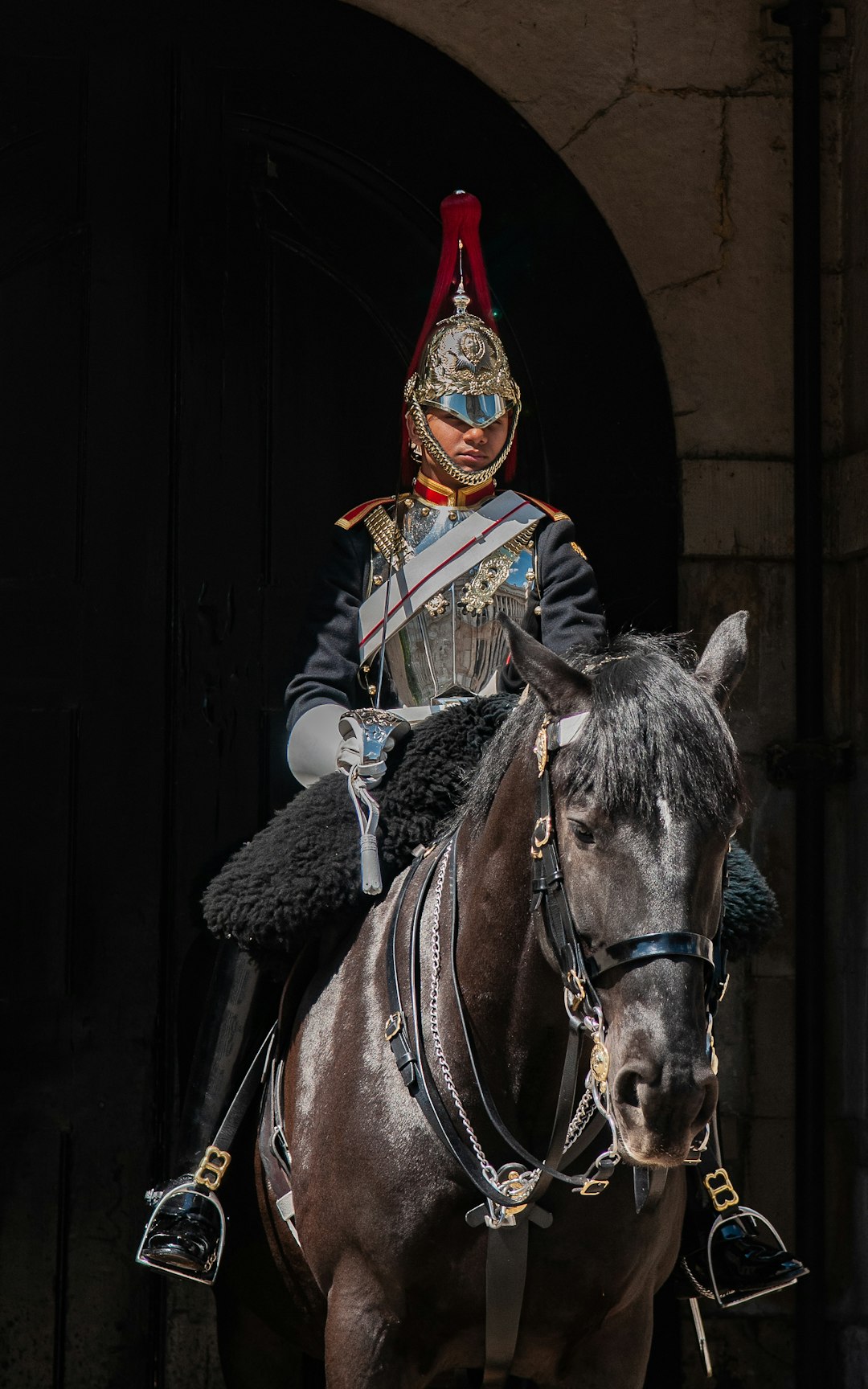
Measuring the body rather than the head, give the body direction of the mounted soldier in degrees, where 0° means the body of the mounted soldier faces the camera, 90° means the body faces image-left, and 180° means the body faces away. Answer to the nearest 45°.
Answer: approximately 0°

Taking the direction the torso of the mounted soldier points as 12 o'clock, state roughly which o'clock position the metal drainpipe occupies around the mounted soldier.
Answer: The metal drainpipe is roughly at 8 o'clock from the mounted soldier.
